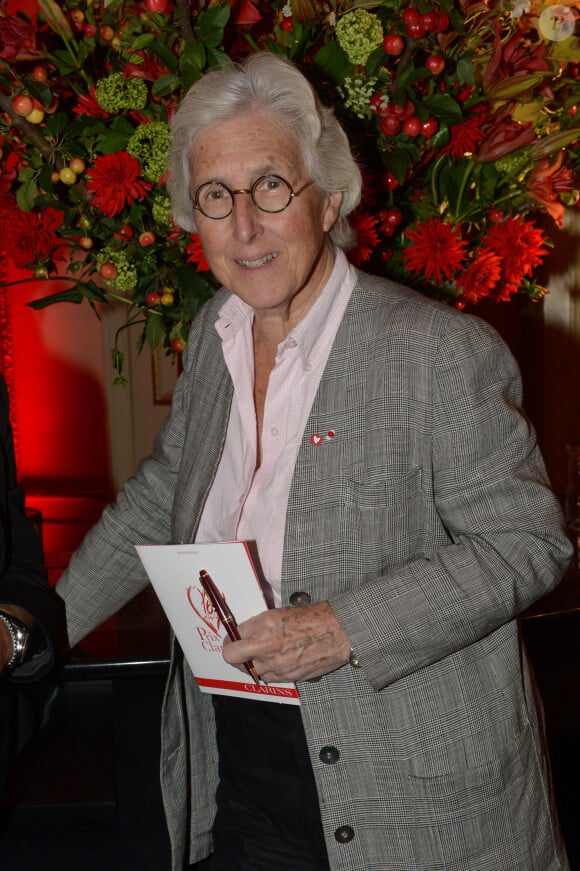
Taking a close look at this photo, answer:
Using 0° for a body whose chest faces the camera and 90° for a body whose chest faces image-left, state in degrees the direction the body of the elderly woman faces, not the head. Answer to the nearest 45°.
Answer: approximately 45°
